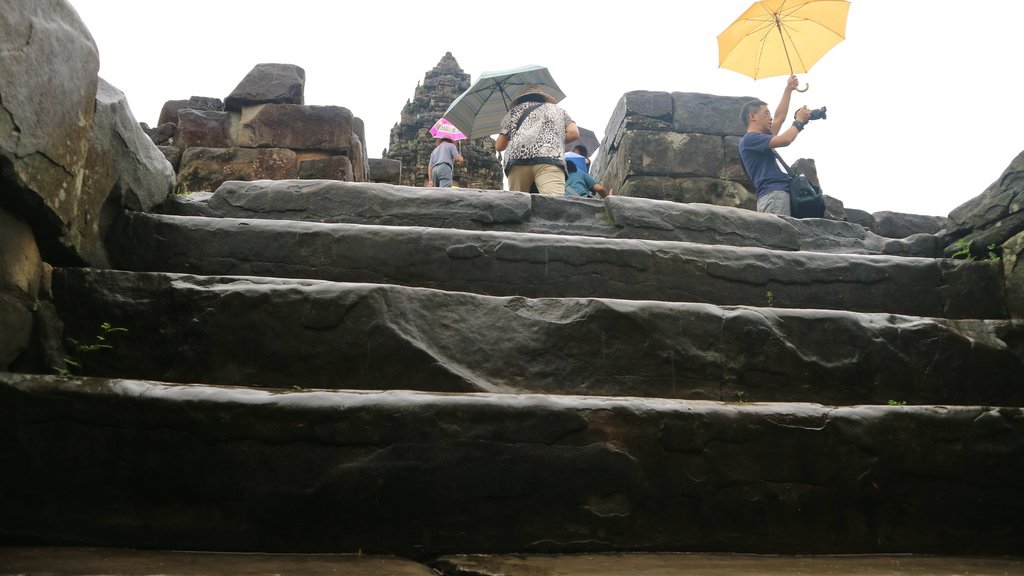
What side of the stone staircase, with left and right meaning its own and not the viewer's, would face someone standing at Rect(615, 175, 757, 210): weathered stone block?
back

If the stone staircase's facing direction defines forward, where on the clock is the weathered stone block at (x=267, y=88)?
The weathered stone block is roughly at 5 o'clock from the stone staircase.

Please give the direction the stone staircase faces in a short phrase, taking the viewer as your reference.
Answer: facing the viewer

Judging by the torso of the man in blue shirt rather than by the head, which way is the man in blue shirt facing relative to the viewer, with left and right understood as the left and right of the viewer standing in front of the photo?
facing to the right of the viewer

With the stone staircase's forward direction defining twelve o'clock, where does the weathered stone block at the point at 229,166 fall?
The weathered stone block is roughly at 5 o'clock from the stone staircase.

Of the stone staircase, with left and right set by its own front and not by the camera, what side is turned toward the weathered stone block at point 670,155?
back

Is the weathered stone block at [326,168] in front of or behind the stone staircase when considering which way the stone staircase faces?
behind

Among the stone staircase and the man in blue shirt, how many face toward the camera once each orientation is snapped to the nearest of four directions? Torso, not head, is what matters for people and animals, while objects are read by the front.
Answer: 1

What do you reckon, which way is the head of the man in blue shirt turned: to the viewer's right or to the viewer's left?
to the viewer's right

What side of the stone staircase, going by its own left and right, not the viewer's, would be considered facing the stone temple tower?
back
